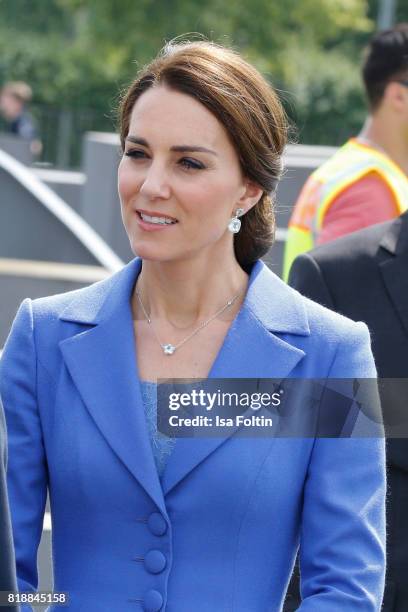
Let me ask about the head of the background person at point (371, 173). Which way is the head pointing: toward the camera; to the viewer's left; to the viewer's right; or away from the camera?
to the viewer's right

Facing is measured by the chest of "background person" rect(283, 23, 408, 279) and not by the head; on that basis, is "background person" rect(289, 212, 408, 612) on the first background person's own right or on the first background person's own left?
on the first background person's own right

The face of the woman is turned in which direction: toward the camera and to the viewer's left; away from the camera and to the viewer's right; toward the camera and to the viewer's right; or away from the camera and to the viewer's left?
toward the camera and to the viewer's left

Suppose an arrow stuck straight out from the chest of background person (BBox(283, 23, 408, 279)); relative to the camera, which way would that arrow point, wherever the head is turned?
to the viewer's right
